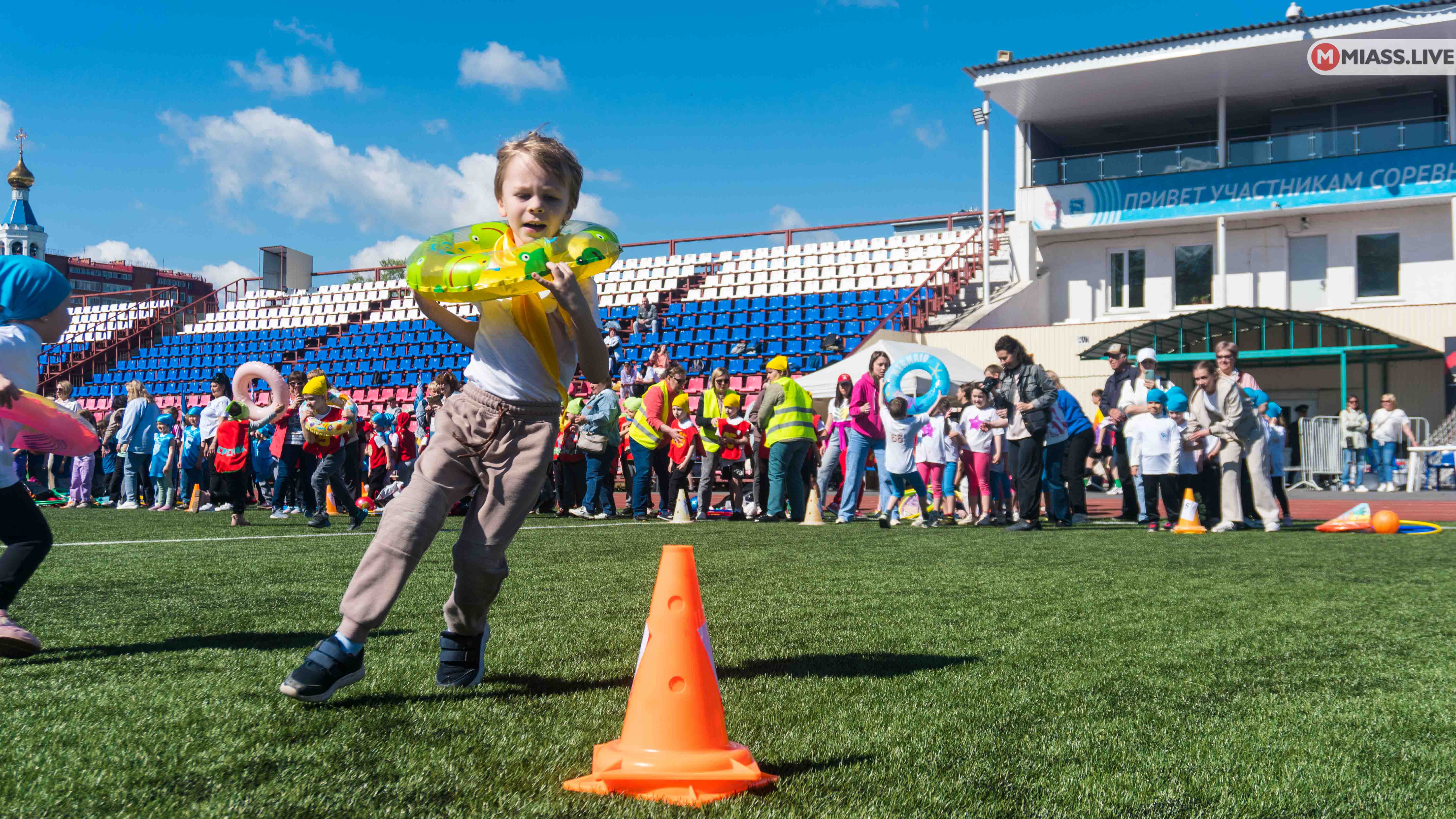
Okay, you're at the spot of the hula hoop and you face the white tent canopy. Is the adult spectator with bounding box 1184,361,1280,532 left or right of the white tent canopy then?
left

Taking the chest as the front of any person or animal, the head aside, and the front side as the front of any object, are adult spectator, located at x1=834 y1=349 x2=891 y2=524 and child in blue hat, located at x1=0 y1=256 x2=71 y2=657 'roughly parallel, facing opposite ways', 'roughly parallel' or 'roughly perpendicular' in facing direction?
roughly perpendicular

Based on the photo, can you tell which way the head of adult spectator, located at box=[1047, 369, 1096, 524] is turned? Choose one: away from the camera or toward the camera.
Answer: away from the camera

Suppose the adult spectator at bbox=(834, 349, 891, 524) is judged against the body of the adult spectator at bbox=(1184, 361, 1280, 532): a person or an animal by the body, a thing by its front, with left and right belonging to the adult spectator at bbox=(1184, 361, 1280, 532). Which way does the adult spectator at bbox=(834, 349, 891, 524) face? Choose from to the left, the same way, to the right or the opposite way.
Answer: to the left

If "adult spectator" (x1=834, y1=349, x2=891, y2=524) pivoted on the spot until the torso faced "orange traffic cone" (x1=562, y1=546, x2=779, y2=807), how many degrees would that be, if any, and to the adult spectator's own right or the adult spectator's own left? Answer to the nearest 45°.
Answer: approximately 45° to the adult spectator's own right

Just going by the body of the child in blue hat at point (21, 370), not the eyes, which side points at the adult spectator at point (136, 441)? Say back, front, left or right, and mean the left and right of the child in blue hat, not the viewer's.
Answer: left

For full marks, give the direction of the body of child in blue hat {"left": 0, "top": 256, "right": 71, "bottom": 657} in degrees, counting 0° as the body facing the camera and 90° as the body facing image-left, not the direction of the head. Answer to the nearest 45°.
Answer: approximately 270°

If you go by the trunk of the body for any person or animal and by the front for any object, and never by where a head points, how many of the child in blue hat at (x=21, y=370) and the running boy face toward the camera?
1
